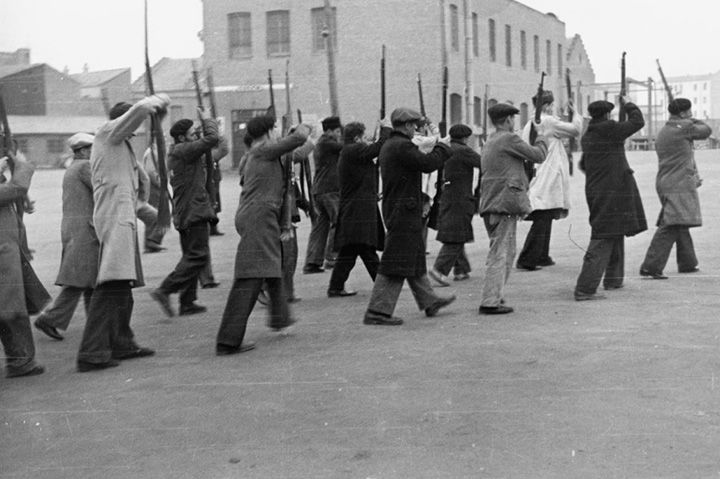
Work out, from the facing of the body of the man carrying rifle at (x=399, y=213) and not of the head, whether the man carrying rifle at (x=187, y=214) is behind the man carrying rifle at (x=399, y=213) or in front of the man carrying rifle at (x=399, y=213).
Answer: behind

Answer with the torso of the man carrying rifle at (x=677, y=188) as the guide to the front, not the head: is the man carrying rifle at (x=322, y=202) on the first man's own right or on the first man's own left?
on the first man's own left

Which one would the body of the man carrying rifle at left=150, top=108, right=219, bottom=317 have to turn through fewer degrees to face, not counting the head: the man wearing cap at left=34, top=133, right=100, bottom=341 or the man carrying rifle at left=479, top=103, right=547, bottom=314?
the man carrying rifle

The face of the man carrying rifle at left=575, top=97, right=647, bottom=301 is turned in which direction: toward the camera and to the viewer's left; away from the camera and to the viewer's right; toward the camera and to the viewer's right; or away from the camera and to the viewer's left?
away from the camera and to the viewer's right

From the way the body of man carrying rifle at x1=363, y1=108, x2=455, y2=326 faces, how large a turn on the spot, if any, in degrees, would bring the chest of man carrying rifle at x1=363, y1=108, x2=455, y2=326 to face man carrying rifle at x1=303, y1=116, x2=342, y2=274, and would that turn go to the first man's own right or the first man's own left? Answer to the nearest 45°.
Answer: approximately 90° to the first man's own left

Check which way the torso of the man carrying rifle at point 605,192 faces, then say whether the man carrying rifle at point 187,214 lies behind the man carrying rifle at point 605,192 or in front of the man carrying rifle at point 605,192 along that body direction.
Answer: behind
